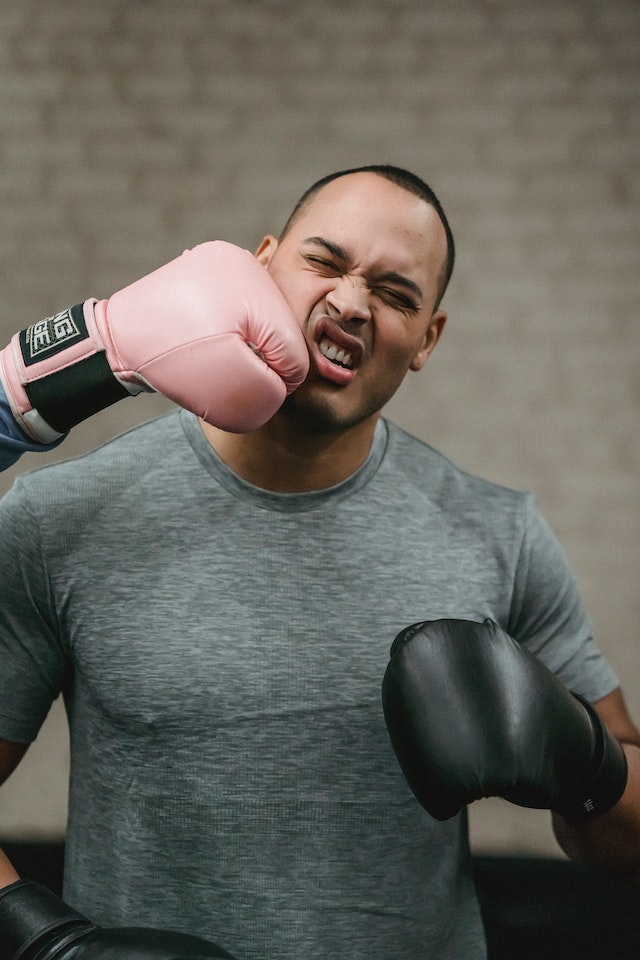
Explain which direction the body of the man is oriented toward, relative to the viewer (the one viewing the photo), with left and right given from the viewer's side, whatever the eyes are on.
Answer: facing the viewer

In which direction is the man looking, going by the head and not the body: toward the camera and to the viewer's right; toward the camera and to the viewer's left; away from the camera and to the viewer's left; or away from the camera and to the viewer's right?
toward the camera and to the viewer's right
